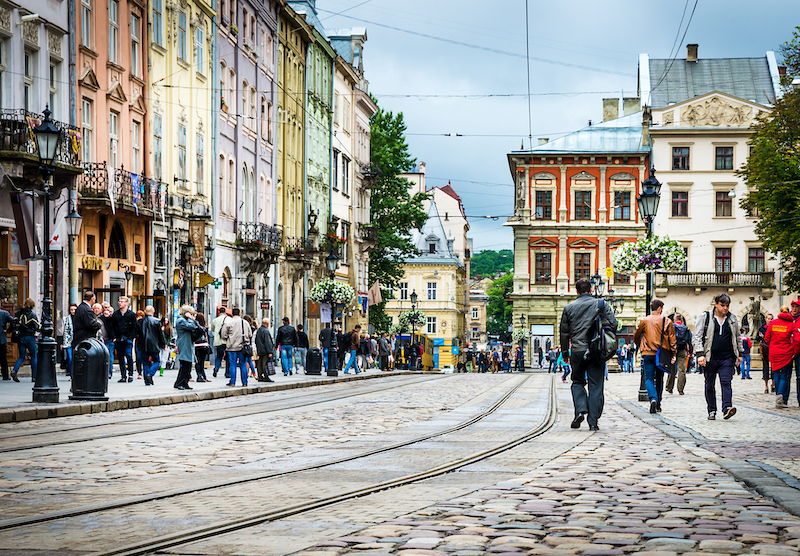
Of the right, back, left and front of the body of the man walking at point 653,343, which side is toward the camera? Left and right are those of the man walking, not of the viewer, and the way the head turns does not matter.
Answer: back

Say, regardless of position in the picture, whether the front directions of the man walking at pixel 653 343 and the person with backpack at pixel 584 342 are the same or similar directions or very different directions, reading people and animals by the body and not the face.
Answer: same or similar directions

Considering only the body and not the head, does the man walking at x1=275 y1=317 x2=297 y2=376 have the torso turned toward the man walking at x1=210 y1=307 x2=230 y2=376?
no

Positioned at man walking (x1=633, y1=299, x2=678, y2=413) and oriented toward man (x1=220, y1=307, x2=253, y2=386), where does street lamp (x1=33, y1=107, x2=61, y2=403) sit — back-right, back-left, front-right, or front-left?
front-left

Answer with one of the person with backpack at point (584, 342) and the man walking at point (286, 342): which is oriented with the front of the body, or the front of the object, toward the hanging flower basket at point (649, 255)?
the person with backpack

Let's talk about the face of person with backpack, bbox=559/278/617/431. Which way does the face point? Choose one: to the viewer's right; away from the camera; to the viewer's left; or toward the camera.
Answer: away from the camera

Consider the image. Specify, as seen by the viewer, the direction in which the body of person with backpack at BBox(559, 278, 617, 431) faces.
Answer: away from the camera
